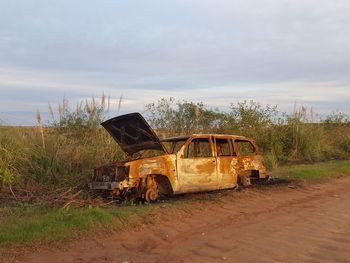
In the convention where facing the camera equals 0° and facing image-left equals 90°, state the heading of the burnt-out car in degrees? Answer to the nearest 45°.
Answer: approximately 45°
